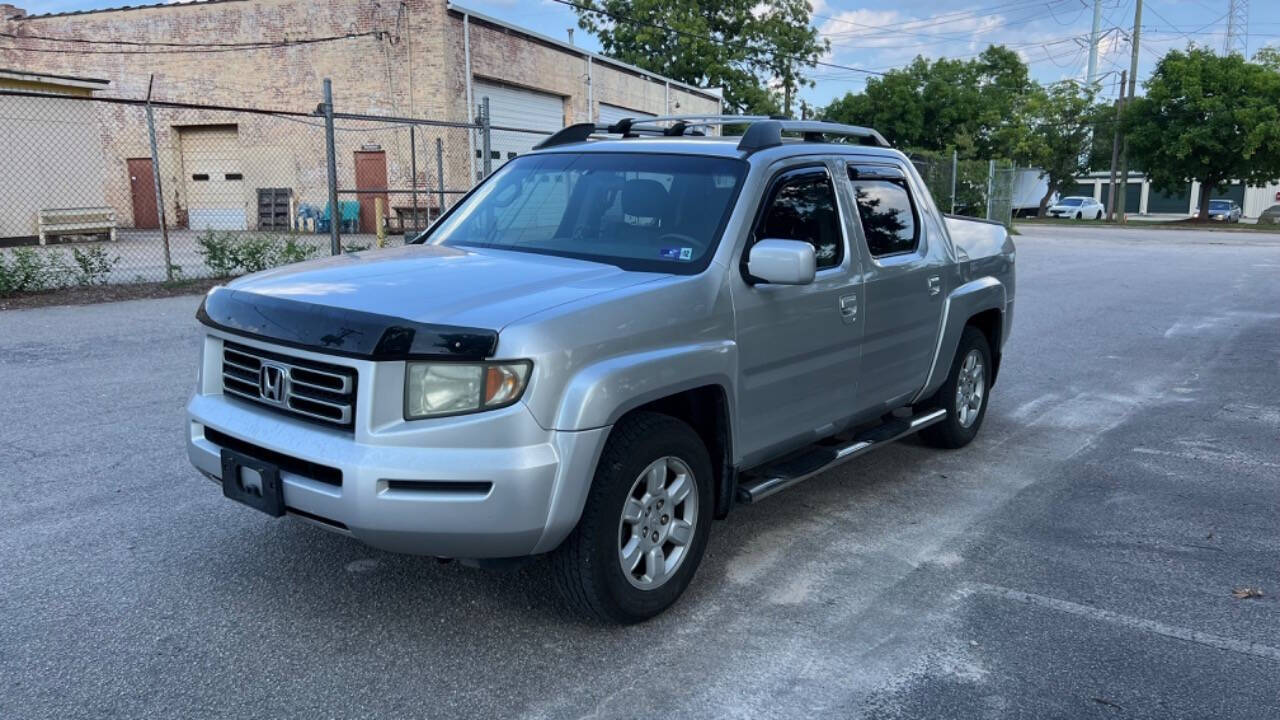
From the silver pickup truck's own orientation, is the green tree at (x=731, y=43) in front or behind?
behind

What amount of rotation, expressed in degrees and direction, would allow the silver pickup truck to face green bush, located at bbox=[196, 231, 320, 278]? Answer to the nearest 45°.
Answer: approximately 90° to its right

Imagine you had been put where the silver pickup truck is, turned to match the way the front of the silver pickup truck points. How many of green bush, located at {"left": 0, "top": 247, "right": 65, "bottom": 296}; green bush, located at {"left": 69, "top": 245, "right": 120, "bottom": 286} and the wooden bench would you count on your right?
3

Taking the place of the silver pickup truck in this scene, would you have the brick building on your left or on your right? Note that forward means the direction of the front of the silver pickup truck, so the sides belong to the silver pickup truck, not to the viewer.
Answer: on your right

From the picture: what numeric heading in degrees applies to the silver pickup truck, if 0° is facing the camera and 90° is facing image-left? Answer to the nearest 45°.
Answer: approximately 45°

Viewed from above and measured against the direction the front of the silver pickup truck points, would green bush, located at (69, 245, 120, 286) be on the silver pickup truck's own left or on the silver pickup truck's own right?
on the silver pickup truck's own right

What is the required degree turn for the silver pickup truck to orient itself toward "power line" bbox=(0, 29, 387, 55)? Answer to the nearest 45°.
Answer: approximately 90° to its right

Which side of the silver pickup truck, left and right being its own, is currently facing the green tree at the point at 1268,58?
back

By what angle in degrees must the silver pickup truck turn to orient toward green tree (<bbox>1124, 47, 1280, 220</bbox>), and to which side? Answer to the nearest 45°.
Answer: approximately 180°

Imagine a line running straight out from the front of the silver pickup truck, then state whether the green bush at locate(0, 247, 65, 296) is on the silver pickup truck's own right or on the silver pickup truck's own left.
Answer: on the silver pickup truck's own right

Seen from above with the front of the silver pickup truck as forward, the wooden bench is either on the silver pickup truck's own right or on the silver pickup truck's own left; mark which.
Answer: on the silver pickup truck's own right
